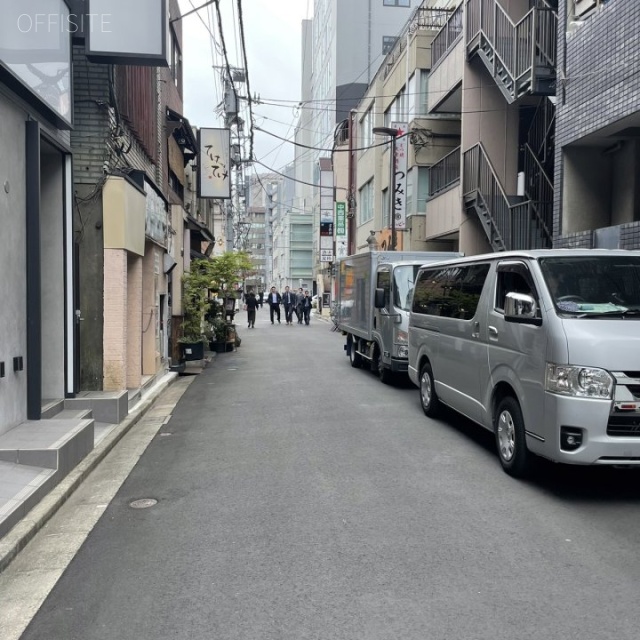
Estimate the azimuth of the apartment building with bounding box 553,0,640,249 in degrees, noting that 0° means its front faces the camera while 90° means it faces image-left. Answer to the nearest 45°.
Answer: approximately 45°

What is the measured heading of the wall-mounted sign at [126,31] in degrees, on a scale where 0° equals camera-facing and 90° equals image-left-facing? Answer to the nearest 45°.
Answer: approximately 0°

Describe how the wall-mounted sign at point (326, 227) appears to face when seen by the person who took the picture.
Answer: facing the viewer

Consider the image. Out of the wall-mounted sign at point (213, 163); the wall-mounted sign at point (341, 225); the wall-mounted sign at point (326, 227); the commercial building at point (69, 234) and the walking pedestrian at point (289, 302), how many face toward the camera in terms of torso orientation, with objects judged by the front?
4

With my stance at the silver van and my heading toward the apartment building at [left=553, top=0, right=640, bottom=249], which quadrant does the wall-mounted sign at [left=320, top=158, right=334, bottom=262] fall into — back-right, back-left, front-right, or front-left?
front-left

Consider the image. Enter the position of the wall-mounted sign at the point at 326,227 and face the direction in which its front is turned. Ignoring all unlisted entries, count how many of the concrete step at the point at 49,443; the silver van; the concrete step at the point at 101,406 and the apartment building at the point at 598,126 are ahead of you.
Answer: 4

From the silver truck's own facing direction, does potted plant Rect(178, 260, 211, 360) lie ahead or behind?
behind

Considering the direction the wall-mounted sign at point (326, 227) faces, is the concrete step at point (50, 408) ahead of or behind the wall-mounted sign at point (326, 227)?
ahead

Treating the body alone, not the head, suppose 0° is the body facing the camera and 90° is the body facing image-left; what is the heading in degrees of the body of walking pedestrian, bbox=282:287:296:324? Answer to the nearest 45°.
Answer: approximately 0°

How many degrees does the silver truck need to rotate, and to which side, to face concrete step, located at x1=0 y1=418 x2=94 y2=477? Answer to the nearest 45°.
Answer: approximately 90° to its right

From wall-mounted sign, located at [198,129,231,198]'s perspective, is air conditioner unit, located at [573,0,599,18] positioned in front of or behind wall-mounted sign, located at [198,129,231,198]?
in front

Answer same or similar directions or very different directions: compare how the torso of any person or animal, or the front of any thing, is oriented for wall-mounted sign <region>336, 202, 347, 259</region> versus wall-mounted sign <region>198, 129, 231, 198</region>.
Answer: same or similar directions

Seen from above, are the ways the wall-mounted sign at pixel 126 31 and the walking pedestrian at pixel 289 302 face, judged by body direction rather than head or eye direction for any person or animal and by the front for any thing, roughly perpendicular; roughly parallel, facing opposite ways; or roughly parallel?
roughly parallel

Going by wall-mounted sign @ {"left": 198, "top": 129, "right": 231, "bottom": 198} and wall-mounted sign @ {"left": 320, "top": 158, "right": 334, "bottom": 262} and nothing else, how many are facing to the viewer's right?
0

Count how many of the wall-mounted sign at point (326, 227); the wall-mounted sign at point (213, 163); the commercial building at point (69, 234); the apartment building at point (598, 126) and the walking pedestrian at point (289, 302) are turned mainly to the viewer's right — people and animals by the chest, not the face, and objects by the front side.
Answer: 1

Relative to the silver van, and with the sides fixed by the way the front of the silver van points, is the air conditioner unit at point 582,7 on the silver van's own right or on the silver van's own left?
on the silver van's own left

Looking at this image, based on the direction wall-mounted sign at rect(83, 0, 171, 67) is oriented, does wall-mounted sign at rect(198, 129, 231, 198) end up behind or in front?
behind

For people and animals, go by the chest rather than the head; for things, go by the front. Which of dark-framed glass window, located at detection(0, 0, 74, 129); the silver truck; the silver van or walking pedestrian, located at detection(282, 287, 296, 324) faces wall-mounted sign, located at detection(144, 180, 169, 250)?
the walking pedestrian

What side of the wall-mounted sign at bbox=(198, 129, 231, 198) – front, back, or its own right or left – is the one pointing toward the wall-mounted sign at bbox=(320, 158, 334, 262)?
back

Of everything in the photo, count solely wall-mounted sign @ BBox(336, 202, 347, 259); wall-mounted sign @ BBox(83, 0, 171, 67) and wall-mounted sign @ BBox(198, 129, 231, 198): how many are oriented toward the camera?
3
